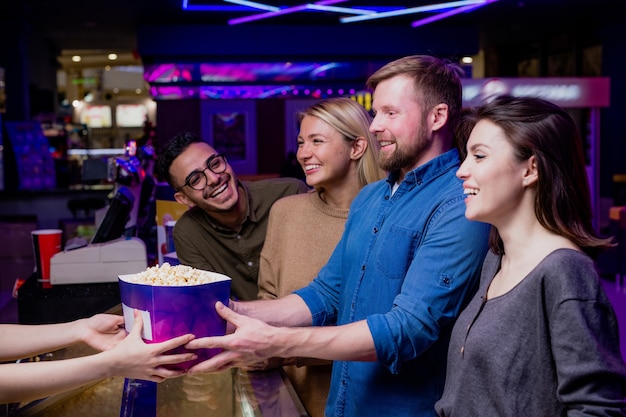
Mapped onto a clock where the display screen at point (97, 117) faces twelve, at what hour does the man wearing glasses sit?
The man wearing glasses is roughly at 12 o'clock from the display screen.

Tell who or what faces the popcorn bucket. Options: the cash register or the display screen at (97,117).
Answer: the display screen

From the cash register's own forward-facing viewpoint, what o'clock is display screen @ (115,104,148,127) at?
The display screen is roughly at 3 o'clock from the cash register.

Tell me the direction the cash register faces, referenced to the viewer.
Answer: facing to the left of the viewer

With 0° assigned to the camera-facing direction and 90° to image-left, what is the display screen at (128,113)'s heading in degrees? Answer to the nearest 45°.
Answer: approximately 0°

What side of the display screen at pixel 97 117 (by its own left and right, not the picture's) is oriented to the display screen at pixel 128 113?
left

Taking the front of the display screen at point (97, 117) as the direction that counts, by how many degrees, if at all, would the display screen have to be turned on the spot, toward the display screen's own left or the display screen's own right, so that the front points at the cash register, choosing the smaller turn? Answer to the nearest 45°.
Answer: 0° — it already faces it

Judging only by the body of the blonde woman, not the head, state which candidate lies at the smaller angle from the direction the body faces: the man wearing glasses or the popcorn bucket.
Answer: the popcorn bucket

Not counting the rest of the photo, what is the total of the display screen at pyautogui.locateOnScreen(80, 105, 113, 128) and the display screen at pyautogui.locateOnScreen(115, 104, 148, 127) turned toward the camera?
2

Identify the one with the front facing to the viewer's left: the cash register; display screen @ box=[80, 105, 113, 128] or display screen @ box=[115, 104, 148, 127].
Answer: the cash register

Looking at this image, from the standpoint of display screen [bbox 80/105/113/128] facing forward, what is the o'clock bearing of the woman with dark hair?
The woman with dark hair is roughly at 12 o'clock from the display screen.

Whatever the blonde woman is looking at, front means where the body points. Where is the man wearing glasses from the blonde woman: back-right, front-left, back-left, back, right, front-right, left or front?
right

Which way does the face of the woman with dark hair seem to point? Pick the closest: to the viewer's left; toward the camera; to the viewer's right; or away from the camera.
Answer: to the viewer's left
